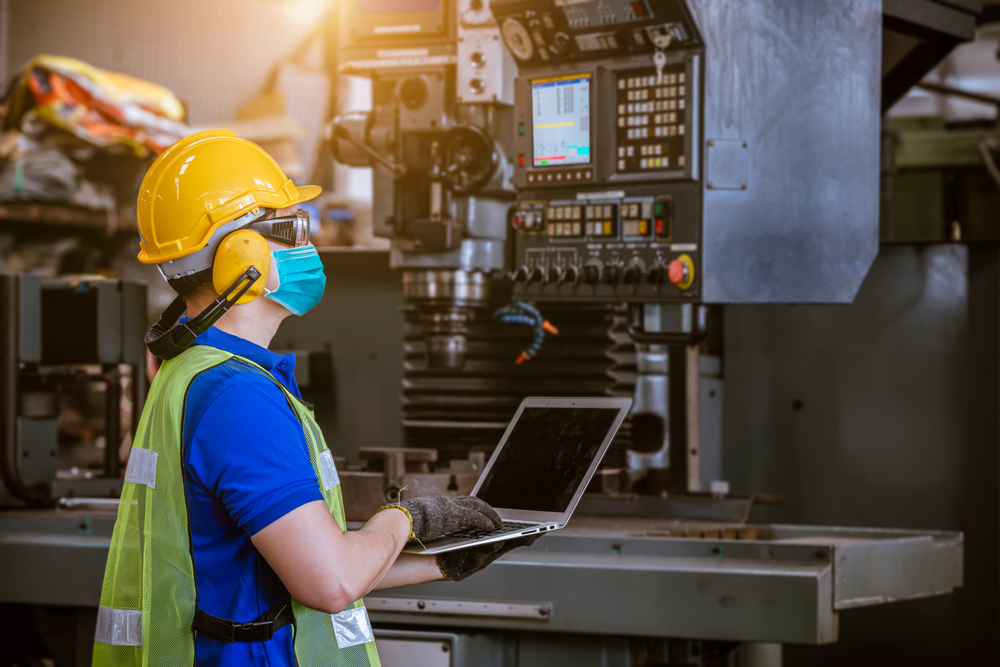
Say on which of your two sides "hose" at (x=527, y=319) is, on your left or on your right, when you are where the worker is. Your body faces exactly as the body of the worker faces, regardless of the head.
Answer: on your left

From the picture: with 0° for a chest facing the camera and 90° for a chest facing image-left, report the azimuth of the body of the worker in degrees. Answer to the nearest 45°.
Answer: approximately 270°

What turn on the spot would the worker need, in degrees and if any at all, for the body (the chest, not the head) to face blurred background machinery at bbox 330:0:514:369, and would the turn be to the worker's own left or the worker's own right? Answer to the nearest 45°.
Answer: approximately 90° to the worker's own left

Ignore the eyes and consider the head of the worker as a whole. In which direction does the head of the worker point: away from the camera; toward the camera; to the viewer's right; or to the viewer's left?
to the viewer's right
